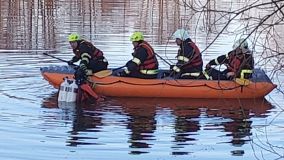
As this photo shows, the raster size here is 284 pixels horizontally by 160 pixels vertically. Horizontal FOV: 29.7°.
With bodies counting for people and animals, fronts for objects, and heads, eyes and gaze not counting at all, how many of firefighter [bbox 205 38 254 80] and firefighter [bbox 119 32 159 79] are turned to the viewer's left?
2

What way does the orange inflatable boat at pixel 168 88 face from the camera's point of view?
to the viewer's left

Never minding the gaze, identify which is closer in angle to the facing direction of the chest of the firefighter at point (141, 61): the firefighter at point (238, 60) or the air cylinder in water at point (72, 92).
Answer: the air cylinder in water

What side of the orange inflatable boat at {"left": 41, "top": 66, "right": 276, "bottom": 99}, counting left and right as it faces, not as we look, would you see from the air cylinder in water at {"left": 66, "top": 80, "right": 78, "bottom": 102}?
front

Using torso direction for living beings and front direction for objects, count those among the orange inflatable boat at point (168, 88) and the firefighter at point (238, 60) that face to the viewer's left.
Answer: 2

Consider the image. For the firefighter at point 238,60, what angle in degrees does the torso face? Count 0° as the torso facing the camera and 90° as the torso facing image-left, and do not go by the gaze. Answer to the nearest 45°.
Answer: approximately 90°

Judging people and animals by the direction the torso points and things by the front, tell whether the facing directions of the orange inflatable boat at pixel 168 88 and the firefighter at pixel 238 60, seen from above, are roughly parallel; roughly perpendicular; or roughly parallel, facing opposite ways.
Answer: roughly parallel

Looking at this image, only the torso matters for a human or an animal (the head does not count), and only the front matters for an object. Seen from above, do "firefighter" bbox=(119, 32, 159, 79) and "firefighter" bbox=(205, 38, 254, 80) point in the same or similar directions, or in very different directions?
same or similar directions

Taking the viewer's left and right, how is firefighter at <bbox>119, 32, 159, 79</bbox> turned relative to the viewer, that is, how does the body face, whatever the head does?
facing to the left of the viewer
